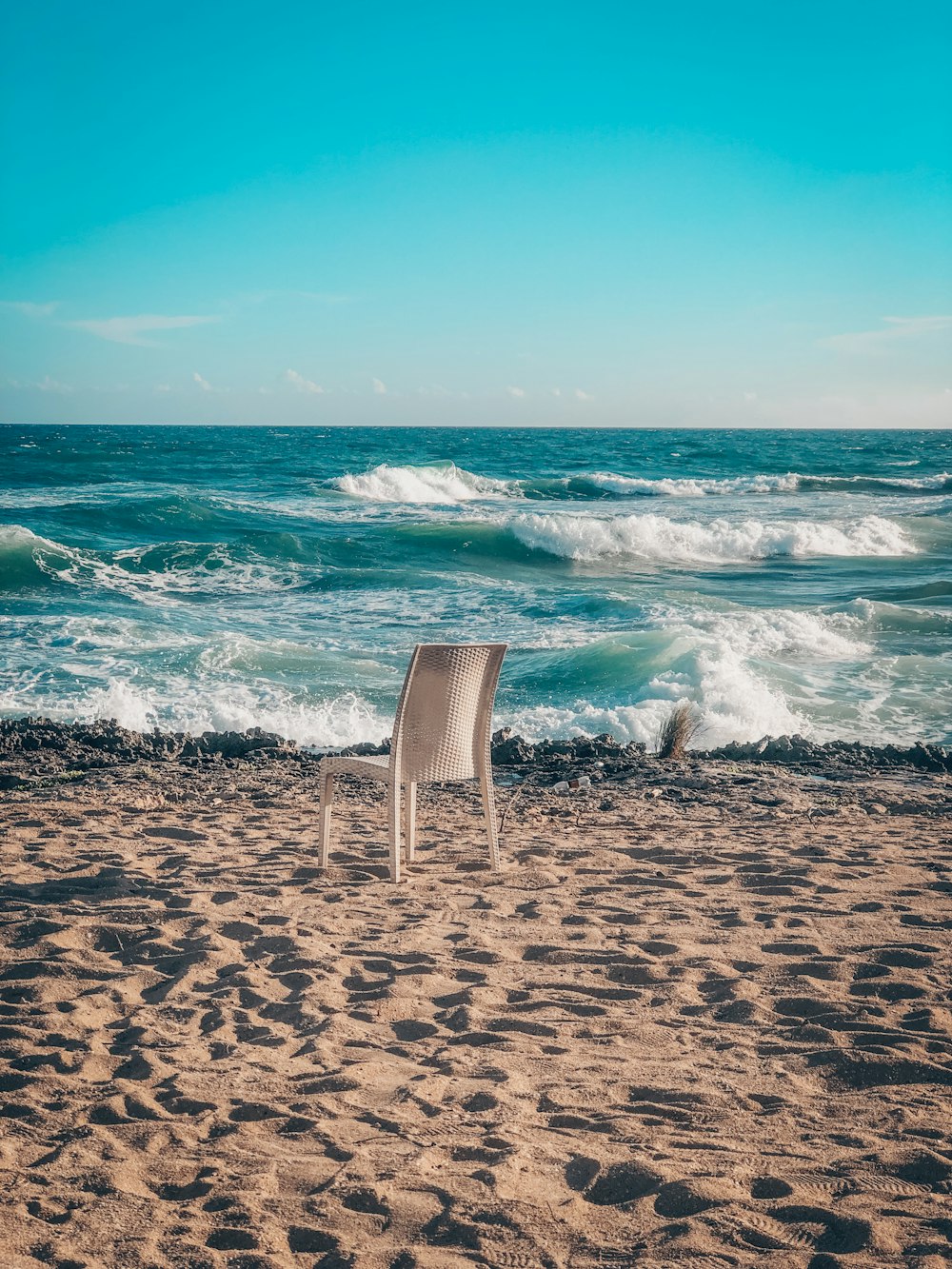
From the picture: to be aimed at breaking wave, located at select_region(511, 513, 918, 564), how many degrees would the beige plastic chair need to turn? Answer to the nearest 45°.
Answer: approximately 45° to its right

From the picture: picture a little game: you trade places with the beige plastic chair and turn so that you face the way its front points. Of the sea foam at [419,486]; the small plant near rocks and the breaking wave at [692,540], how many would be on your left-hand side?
0

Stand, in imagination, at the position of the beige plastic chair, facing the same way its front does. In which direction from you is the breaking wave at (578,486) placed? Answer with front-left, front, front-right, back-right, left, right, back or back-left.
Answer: front-right

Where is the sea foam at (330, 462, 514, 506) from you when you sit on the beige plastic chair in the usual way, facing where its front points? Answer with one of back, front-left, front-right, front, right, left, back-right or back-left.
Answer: front-right

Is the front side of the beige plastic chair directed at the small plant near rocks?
no

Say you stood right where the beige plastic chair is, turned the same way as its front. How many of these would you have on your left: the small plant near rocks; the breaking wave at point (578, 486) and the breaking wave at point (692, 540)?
0

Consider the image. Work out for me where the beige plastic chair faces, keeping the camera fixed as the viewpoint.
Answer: facing away from the viewer and to the left of the viewer

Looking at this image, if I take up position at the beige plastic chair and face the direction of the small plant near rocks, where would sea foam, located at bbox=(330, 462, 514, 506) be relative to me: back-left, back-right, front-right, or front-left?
front-left
